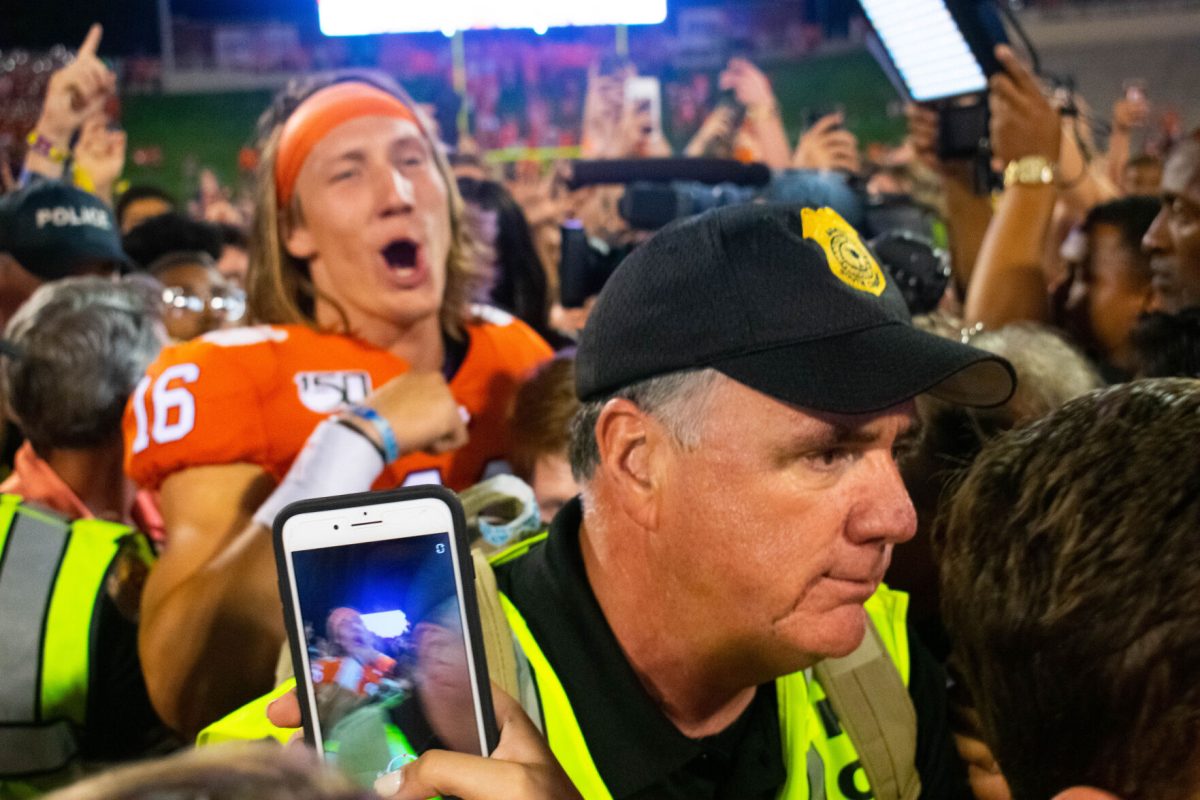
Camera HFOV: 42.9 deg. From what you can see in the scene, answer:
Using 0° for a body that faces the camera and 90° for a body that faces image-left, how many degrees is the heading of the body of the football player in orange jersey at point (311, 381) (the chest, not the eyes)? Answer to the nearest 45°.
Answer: approximately 315°

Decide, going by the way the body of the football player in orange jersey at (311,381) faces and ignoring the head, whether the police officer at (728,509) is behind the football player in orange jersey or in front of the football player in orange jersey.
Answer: in front

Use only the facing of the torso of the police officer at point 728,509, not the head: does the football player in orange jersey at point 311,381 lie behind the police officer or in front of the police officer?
behind

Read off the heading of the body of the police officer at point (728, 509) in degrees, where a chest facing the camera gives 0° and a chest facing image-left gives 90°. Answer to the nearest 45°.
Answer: approximately 315°

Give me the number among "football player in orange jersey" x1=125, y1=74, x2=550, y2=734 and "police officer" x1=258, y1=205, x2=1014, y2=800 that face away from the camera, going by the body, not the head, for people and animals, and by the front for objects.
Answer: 0

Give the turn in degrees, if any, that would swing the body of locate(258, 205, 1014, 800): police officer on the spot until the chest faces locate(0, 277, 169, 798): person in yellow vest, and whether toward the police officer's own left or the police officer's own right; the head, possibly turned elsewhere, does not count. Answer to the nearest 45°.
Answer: approximately 180°
